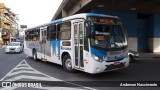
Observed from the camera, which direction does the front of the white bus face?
facing the viewer and to the right of the viewer

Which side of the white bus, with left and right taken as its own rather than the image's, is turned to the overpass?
left
